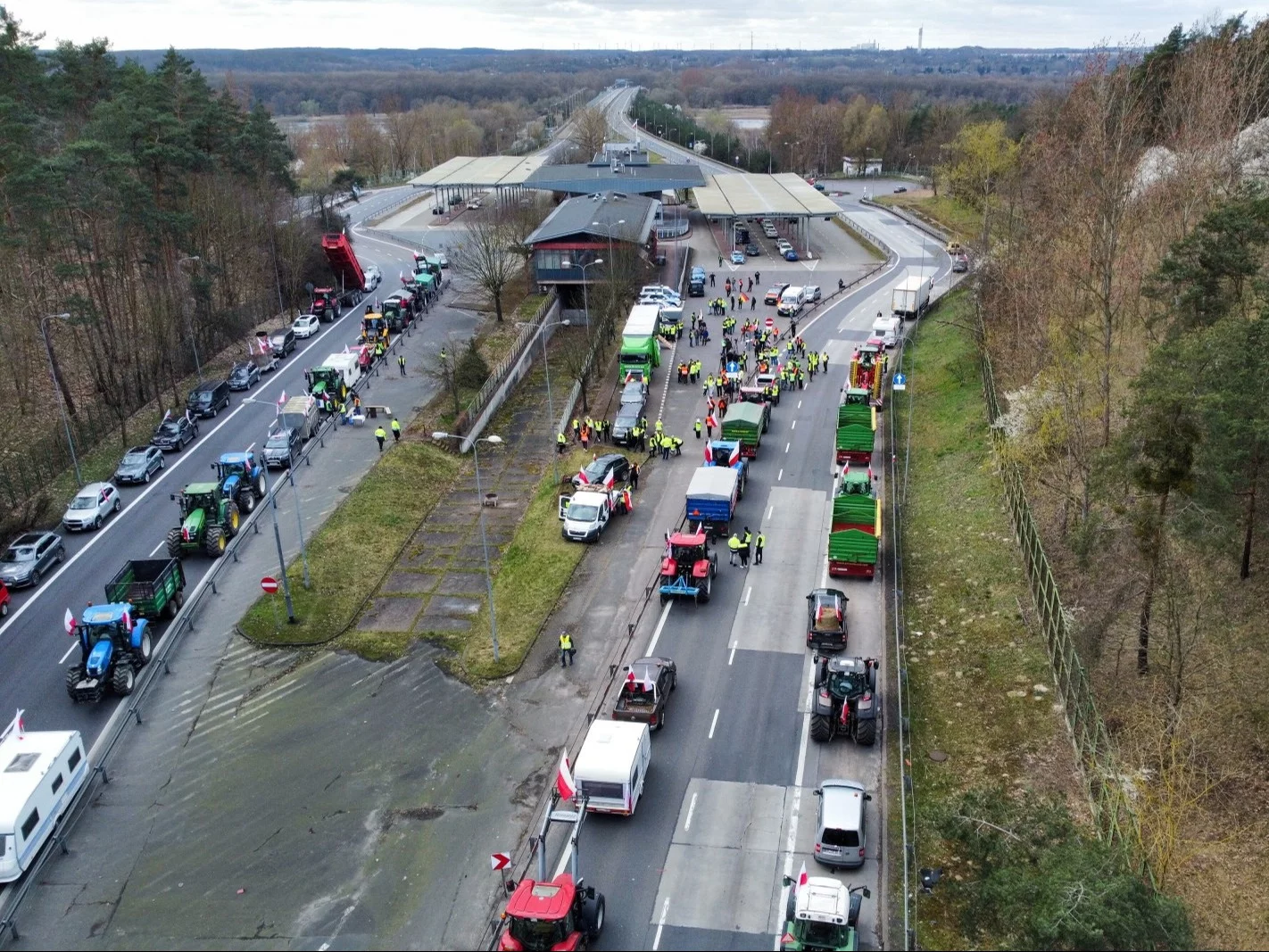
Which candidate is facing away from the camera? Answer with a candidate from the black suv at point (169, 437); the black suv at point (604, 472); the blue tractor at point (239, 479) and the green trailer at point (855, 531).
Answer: the green trailer

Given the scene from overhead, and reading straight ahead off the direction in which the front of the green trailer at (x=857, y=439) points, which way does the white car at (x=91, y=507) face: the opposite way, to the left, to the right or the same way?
the opposite way

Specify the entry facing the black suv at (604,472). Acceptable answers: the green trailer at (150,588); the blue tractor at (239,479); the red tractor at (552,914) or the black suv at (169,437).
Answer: the red tractor

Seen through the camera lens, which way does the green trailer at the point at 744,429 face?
facing away from the viewer

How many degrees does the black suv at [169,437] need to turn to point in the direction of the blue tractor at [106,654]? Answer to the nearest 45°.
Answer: approximately 45° to its left

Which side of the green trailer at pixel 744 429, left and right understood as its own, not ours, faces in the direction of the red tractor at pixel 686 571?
back

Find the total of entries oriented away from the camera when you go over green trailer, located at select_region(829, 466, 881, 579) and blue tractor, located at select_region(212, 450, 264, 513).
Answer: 1

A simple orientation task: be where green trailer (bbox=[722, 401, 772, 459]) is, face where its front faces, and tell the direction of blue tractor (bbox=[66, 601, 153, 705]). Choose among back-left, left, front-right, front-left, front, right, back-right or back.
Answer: back-left

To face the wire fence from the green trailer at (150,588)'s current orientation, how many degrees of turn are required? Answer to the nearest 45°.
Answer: approximately 90° to its left

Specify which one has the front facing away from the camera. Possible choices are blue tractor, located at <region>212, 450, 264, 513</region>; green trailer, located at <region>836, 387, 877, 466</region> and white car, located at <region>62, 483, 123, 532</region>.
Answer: the green trailer

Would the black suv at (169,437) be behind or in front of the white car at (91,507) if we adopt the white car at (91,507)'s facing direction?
behind

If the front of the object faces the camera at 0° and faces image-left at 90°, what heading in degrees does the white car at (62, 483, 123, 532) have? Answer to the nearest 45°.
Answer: approximately 45°

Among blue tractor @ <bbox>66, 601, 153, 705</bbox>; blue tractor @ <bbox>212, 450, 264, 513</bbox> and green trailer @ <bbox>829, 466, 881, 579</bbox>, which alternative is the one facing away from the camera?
the green trailer

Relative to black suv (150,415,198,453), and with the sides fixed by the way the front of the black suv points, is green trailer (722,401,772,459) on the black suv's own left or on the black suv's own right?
on the black suv's own left

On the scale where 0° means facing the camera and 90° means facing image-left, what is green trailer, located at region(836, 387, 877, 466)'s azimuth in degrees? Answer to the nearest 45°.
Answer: approximately 180°

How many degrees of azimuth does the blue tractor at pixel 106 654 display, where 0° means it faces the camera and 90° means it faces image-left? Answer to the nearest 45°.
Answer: approximately 45°

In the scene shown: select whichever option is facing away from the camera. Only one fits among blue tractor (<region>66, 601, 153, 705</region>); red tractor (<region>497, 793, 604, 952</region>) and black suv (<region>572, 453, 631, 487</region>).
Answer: the red tractor
